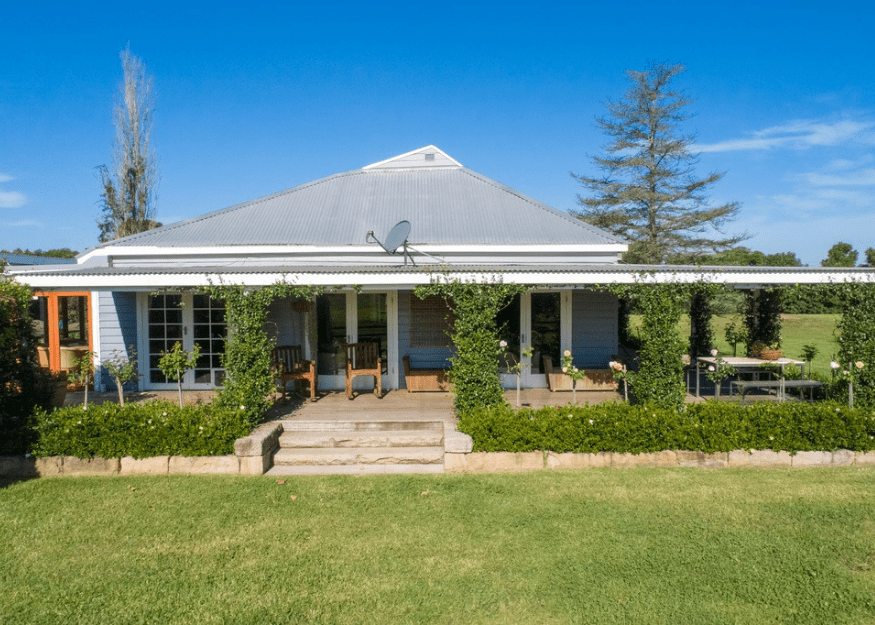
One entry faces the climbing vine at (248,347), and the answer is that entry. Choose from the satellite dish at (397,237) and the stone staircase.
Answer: the satellite dish

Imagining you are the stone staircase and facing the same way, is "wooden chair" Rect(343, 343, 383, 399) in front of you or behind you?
behind

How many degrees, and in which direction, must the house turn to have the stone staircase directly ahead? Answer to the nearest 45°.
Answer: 0° — it already faces it

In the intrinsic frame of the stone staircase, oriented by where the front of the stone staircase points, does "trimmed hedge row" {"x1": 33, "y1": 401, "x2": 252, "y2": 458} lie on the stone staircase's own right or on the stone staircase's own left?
on the stone staircase's own right

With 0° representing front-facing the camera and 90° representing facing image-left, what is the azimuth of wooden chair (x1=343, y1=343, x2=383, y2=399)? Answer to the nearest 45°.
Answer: approximately 0°

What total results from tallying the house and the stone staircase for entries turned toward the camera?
2

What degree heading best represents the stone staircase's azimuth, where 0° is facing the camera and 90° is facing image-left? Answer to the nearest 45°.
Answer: approximately 0°
